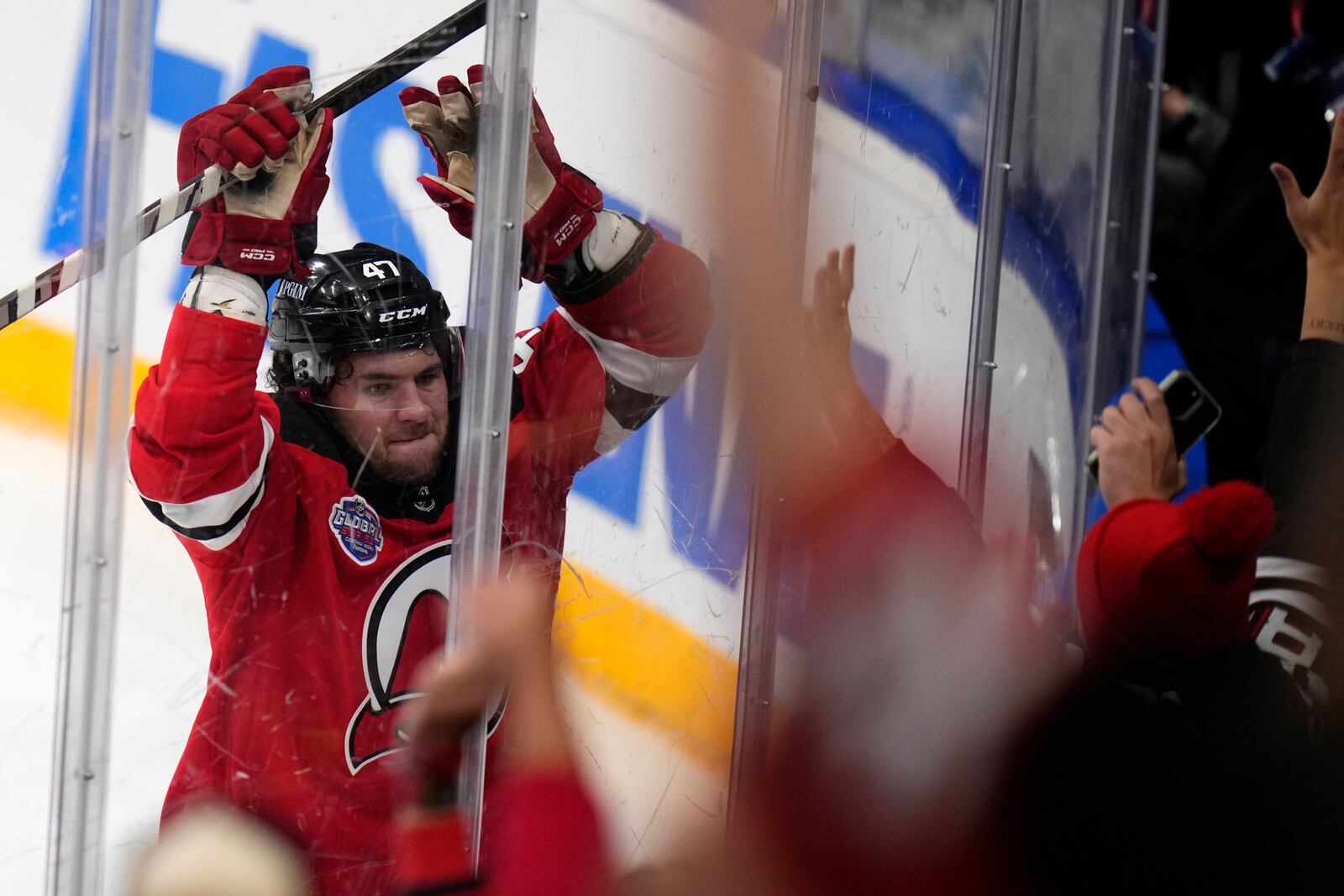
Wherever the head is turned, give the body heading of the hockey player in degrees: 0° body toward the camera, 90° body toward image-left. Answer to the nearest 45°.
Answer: approximately 315°

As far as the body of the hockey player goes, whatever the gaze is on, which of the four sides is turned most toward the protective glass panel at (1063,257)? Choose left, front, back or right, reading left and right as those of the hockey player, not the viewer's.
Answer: left

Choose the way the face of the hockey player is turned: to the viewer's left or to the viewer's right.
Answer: to the viewer's right
